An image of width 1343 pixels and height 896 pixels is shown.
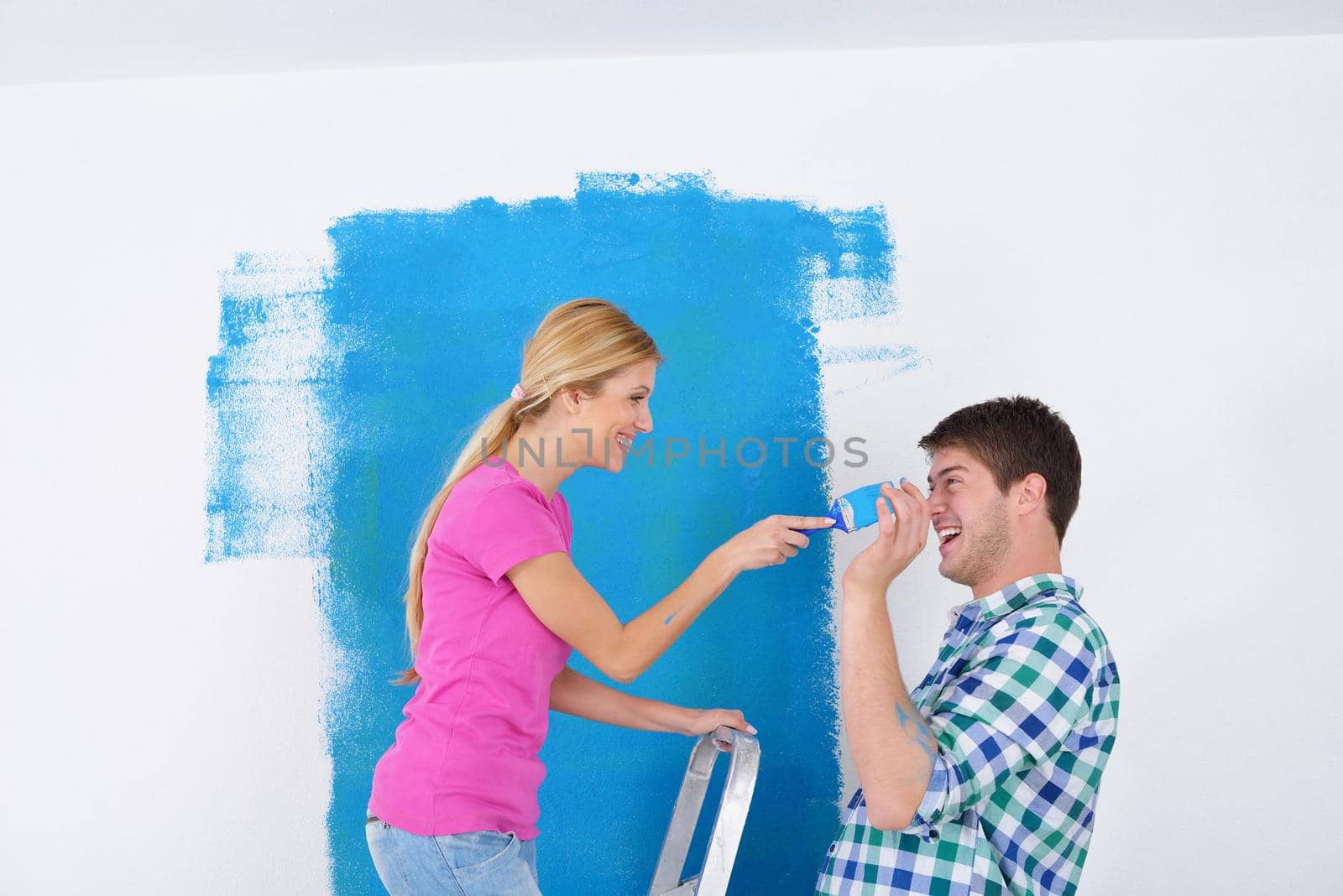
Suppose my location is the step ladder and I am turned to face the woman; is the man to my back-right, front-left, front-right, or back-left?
back-left

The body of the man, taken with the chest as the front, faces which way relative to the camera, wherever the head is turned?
to the viewer's left

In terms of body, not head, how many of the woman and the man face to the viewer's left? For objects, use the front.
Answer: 1

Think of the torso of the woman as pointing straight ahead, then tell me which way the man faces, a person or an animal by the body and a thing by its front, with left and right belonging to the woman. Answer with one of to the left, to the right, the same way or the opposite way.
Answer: the opposite way

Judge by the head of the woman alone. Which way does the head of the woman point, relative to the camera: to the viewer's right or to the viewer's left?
to the viewer's right

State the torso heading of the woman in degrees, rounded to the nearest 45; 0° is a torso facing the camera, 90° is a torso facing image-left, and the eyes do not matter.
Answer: approximately 270°

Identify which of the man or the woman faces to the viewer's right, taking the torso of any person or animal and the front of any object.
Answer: the woman
